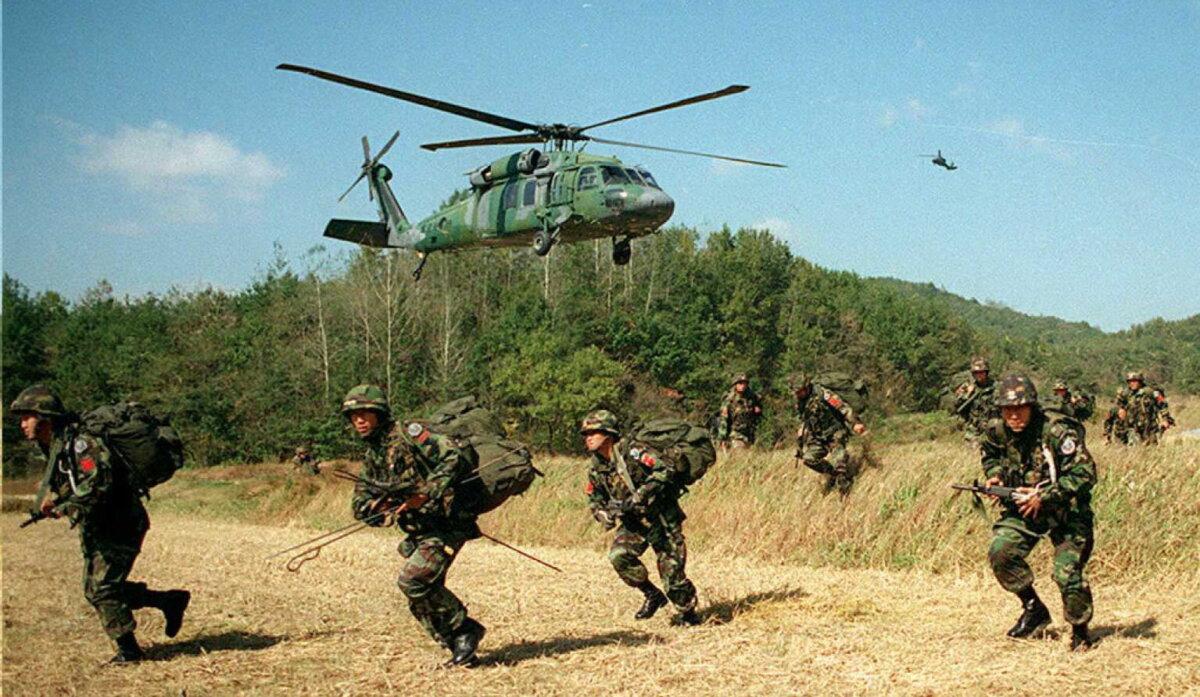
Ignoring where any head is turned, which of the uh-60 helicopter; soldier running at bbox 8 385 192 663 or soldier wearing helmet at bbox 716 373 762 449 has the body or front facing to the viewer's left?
the soldier running

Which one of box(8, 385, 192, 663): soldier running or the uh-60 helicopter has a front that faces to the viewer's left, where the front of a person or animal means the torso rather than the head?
the soldier running

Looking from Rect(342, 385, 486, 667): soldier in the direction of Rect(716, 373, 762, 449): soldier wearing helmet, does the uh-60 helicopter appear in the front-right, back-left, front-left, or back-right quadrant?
front-left

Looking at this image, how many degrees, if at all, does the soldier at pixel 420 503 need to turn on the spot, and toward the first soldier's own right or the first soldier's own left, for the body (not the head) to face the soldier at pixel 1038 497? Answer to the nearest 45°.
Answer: approximately 135° to the first soldier's own left

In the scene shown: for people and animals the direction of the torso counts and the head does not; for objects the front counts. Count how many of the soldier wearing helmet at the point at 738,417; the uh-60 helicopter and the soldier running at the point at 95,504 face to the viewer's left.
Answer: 1

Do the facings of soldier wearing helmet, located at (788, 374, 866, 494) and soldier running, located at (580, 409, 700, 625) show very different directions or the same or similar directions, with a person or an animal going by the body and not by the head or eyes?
same or similar directions

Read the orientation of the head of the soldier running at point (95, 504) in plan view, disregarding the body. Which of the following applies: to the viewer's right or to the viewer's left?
to the viewer's left

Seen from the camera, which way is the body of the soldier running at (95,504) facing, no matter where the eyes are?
to the viewer's left

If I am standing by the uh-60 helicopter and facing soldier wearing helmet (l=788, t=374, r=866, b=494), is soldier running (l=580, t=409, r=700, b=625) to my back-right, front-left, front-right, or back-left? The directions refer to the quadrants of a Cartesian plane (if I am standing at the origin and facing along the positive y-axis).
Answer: front-right

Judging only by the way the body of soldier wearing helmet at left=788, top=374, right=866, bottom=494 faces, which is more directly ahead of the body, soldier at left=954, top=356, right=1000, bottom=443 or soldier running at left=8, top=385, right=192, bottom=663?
the soldier running

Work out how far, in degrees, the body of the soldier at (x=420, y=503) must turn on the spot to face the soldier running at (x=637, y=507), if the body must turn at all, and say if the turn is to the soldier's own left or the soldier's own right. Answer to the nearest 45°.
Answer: approximately 180°

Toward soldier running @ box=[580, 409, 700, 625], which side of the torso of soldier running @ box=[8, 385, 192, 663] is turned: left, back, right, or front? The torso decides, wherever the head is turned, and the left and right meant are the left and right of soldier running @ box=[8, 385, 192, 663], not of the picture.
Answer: back

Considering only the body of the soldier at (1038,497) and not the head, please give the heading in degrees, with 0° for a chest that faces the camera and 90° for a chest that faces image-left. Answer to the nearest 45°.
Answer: approximately 45°

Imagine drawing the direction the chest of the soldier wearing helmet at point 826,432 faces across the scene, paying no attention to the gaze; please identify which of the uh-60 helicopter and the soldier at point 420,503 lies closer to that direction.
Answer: the soldier

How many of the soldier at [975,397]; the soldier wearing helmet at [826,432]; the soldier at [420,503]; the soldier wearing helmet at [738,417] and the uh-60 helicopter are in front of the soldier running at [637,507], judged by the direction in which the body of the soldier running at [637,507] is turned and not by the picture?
1

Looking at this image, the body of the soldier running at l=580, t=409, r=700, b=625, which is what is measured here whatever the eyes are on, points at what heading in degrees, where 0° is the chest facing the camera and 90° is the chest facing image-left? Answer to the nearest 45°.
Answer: approximately 45°

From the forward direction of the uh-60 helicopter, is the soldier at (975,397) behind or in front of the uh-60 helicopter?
in front

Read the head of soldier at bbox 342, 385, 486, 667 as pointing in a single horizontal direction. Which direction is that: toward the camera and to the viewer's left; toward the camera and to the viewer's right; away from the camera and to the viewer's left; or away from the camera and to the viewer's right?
toward the camera and to the viewer's left

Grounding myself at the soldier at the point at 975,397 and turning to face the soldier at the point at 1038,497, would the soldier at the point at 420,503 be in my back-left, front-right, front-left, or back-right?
front-right

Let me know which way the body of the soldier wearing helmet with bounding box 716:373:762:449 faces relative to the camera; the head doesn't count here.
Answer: toward the camera

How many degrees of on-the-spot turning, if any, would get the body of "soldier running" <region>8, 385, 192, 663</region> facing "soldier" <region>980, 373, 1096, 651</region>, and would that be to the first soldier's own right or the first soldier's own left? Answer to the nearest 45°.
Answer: approximately 135° to the first soldier's own left

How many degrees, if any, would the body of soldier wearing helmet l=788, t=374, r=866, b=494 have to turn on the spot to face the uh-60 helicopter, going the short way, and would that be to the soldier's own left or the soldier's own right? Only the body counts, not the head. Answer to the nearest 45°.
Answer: approximately 90° to the soldier's own right
